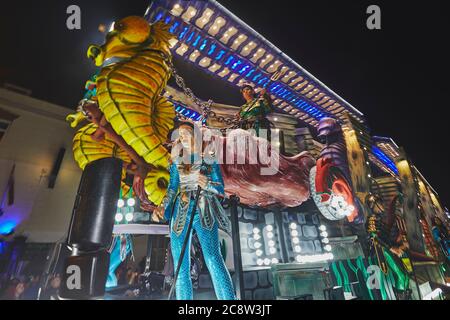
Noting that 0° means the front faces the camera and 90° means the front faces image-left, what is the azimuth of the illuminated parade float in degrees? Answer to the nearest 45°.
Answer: approximately 45°
